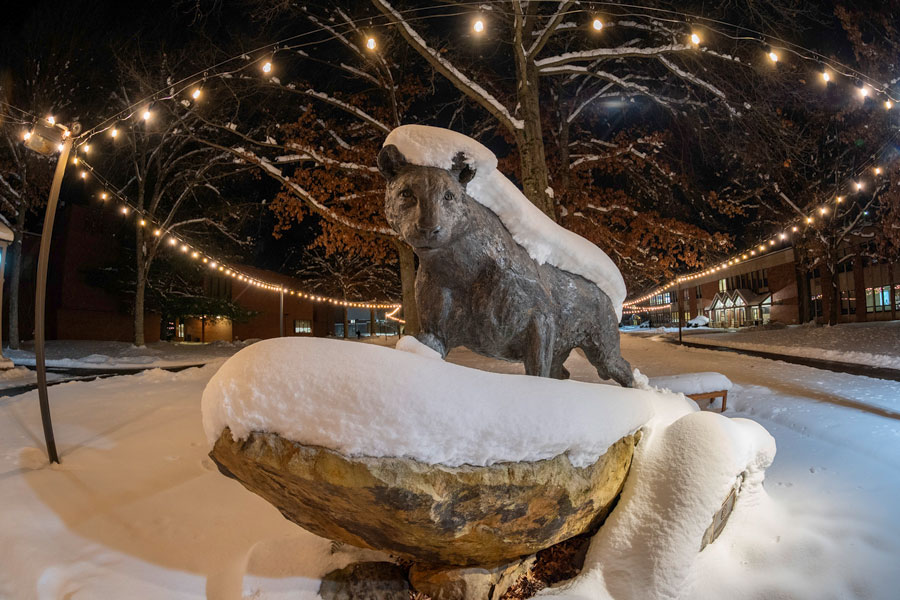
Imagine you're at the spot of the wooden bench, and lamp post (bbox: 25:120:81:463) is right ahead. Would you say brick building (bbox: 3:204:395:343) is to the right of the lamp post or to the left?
right

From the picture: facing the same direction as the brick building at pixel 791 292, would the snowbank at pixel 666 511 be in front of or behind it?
in front

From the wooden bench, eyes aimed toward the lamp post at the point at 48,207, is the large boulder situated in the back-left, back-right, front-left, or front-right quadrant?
front-left

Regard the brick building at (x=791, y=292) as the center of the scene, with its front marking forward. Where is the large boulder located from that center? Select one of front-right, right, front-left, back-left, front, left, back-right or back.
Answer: front-left

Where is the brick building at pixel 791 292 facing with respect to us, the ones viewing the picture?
facing the viewer and to the left of the viewer

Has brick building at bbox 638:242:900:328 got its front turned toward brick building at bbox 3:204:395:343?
yes

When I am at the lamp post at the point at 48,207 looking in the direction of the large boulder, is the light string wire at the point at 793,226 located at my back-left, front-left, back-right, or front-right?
front-left

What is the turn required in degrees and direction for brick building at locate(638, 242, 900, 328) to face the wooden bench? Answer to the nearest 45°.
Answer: approximately 45° to its left

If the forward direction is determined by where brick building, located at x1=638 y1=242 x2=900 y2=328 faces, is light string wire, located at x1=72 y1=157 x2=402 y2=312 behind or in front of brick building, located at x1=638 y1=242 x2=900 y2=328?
in front

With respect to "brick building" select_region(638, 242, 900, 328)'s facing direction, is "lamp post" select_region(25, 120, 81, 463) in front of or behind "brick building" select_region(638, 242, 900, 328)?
in front
